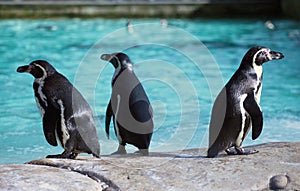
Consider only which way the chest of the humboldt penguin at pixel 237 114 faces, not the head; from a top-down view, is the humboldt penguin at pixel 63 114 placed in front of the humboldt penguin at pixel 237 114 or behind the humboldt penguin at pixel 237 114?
behind

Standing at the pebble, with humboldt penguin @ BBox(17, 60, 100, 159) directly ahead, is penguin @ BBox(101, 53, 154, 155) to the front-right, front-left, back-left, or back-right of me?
front-right

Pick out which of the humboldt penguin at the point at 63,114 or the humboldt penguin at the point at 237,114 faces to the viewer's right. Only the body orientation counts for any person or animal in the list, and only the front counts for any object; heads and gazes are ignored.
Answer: the humboldt penguin at the point at 237,114

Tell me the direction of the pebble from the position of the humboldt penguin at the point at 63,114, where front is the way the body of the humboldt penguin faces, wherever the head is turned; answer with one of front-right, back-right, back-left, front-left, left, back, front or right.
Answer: back-left

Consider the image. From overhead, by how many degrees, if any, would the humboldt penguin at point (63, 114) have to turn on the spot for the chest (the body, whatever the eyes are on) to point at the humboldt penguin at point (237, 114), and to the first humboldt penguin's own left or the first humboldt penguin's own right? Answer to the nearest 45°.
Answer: approximately 180°

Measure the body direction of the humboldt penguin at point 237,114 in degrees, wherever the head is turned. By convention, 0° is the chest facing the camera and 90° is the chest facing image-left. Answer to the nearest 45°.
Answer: approximately 270°

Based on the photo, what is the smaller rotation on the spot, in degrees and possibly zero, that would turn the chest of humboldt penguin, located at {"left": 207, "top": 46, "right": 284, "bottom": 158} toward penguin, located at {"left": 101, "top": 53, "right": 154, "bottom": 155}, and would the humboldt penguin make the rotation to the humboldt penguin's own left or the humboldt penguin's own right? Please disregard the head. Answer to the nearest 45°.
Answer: approximately 180°

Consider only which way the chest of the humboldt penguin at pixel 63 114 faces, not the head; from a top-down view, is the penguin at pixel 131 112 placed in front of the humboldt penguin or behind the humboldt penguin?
behind

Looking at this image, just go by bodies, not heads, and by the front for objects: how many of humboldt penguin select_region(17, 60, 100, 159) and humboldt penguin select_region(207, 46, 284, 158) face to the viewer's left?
1

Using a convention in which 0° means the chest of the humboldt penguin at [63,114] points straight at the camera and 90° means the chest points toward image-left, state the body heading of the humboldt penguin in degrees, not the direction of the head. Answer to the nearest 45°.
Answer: approximately 90°

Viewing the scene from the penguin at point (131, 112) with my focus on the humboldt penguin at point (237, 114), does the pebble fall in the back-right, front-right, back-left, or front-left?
front-right

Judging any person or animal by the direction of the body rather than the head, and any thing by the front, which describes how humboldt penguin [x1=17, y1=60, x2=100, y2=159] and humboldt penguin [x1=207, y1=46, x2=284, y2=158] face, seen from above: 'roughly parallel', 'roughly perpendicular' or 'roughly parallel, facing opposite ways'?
roughly parallel, facing opposite ways
